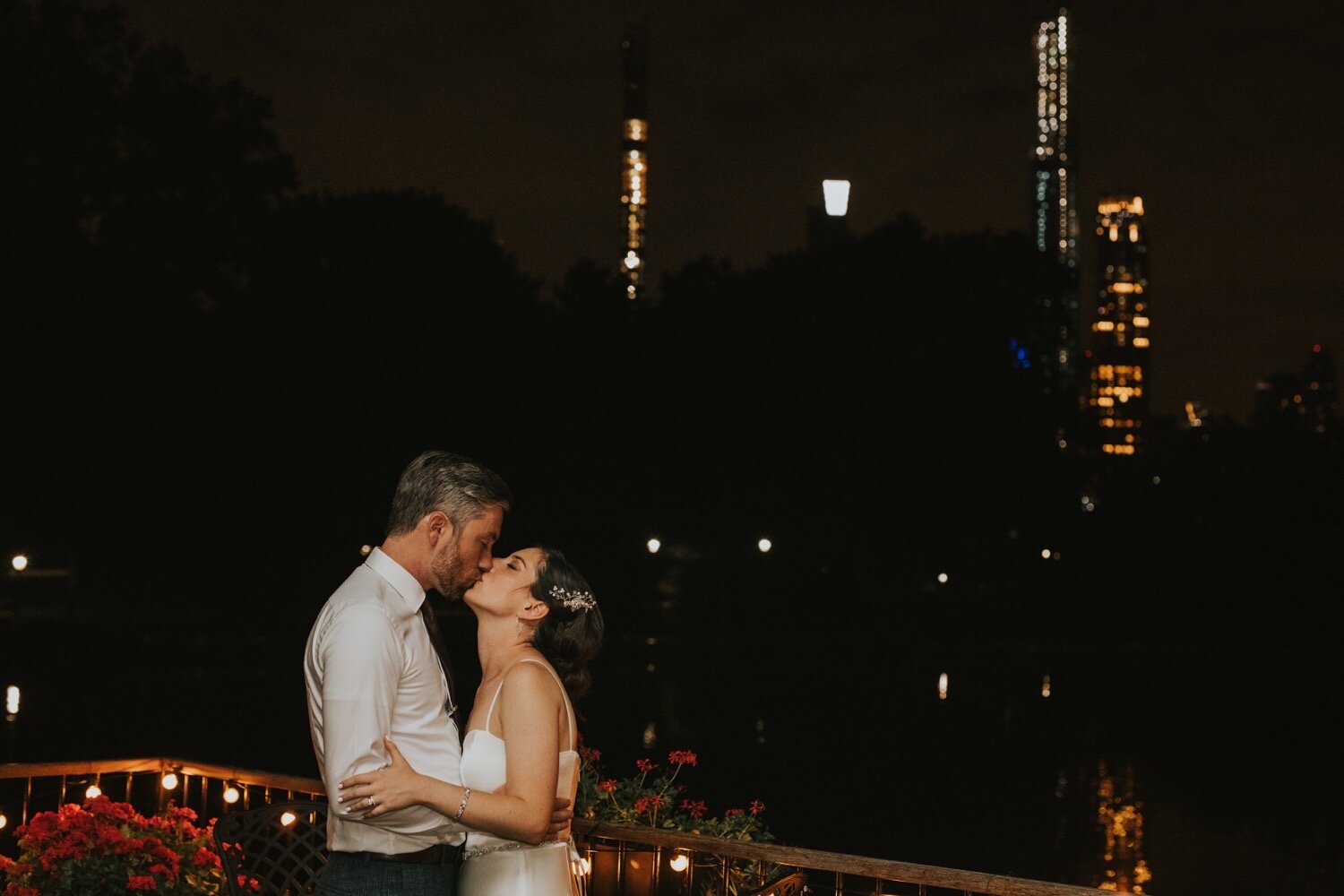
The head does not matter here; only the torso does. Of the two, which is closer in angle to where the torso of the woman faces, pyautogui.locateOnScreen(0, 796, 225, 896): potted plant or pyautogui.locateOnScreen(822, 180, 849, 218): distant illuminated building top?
the potted plant

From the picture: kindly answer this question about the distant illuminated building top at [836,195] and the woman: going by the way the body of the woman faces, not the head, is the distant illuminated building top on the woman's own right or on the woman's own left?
on the woman's own right

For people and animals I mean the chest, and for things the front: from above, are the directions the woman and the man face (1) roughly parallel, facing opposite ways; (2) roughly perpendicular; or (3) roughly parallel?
roughly parallel, facing opposite ways

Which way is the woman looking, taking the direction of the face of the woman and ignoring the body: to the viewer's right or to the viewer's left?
to the viewer's left

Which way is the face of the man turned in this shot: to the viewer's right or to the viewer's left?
to the viewer's right

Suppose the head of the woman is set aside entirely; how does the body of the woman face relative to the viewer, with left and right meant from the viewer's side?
facing to the left of the viewer

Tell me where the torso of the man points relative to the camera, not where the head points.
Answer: to the viewer's right

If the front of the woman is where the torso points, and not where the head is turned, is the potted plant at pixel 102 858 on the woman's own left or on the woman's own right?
on the woman's own right

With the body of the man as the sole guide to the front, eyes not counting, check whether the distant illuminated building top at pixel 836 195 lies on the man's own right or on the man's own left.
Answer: on the man's own left

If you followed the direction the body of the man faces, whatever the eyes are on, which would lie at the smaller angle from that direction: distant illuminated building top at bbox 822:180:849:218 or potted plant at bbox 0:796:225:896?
the distant illuminated building top
